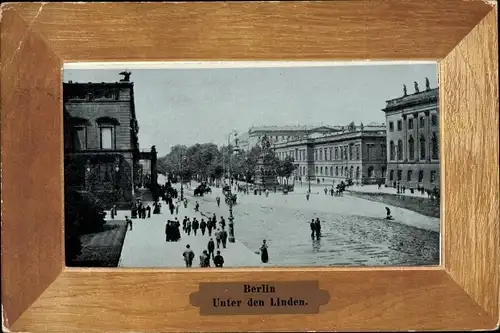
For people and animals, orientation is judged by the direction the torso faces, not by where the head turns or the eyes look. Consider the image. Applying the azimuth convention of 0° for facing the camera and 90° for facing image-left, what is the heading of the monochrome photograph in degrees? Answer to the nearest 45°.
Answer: approximately 0°
